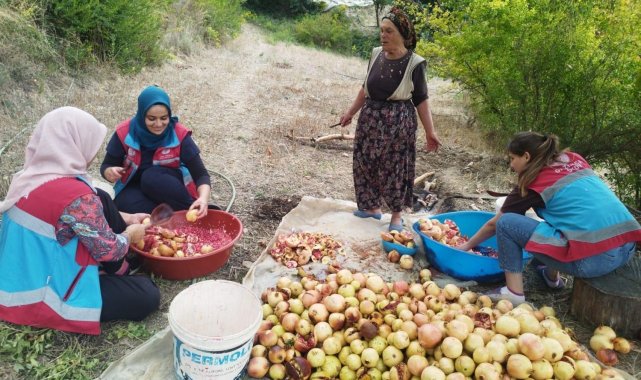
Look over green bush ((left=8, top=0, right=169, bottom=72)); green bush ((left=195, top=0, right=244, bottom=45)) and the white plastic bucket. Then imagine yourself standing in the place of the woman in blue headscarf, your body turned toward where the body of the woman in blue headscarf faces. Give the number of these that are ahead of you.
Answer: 1

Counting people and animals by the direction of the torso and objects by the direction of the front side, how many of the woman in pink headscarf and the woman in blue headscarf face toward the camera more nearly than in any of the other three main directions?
1

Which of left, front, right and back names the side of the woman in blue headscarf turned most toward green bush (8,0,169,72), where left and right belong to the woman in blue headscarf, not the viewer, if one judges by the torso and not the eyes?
back

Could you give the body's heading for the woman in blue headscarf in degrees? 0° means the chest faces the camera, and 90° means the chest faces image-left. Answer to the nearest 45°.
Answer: approximately 0°

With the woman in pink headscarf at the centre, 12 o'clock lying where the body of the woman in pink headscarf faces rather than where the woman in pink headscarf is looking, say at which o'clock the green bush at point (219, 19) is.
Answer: The green bush is roughly at 11 o'clock from the woman in pink headscarf.

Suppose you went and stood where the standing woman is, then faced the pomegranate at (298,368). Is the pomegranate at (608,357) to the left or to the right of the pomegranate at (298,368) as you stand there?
left

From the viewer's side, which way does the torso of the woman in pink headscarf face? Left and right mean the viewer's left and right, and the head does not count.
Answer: facing away from the viewer and to the right of the viewer

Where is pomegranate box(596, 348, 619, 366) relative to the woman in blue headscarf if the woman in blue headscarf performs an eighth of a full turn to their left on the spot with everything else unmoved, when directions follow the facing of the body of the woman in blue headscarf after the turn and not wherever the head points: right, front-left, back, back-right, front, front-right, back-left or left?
front

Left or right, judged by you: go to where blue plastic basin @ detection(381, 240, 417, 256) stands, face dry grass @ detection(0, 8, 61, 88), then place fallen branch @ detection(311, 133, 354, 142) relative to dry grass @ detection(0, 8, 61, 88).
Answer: right

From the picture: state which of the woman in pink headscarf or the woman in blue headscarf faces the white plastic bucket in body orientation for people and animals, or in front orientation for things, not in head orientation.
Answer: the woman in blue headscarf

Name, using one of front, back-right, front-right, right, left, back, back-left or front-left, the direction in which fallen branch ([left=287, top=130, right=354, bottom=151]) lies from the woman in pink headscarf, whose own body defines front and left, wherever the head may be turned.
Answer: front

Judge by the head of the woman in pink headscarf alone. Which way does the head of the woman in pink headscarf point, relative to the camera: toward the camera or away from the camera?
away from the camera

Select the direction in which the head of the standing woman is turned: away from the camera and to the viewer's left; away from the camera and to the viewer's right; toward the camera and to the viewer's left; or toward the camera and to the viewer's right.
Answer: toward the camera and to the viewer's left
